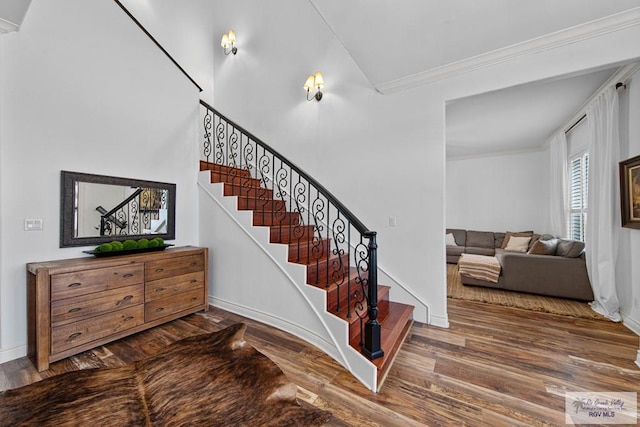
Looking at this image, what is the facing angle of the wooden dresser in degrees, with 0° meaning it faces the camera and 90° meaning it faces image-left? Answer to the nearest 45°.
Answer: approximately 315°

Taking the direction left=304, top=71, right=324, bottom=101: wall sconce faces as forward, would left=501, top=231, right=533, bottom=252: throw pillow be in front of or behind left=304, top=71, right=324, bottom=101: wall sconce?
behind

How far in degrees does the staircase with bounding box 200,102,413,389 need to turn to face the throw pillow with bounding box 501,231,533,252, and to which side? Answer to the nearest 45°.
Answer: approximately 90° to its left

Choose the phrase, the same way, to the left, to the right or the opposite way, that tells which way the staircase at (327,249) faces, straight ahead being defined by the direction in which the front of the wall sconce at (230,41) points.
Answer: to the left

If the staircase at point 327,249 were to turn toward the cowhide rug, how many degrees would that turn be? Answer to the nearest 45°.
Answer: approximately 45° to its right

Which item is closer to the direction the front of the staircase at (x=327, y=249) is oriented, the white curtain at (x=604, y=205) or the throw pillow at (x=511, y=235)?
the white curtain

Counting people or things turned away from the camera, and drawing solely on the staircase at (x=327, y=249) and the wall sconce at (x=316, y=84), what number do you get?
0

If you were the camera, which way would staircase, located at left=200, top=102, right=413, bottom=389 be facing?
facing the viewer and to the right of the viewer

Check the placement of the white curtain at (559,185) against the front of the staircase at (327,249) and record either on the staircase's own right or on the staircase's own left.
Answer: on the staircase's own left
